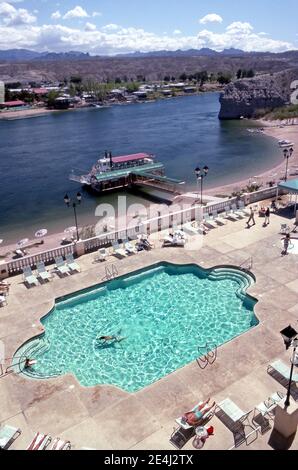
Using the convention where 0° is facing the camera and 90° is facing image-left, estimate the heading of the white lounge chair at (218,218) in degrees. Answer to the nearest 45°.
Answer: approximately 315°

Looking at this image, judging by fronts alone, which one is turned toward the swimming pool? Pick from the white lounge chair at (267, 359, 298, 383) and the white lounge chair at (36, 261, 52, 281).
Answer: the white lounge chair at (36, 261, 52, 281)

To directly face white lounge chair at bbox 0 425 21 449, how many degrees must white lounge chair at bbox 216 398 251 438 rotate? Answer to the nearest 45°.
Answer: approximately 45° to its left

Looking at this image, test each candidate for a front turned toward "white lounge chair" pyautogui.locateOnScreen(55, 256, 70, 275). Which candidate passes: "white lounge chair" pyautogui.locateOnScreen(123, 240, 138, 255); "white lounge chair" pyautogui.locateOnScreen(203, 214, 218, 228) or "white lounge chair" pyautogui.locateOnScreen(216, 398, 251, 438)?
"white lounge chair" pyautogui.locateOnScreen(216, 398, 251, 438)

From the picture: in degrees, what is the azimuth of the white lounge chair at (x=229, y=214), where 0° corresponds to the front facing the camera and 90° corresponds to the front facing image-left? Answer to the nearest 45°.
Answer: approximately 315°

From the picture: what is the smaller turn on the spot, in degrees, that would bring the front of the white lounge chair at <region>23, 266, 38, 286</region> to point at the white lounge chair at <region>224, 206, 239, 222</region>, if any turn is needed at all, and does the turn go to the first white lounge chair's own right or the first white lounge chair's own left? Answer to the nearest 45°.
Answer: approximately 45° to the first white lounge chair's own left

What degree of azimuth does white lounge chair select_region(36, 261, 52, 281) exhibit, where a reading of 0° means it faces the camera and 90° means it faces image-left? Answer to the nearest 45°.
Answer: approximately 315°

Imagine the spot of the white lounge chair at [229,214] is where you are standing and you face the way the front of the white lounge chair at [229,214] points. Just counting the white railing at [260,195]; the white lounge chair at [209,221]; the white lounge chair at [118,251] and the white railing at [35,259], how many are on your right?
3

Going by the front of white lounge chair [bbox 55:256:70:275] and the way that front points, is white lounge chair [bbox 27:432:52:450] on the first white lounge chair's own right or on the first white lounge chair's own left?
on the first white lounge chair's own right

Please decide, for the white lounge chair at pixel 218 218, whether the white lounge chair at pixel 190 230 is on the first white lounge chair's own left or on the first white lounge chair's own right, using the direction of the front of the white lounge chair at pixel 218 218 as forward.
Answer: on the first white lounge chair's own right
